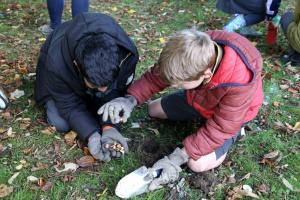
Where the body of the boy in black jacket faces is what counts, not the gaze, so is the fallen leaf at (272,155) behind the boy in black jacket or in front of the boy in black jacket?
in front

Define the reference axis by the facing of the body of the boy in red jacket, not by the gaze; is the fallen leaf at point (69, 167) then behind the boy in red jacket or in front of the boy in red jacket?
in front

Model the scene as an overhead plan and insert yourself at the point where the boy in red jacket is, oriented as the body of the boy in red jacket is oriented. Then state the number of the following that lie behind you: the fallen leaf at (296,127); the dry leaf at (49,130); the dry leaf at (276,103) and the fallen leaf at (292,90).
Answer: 3

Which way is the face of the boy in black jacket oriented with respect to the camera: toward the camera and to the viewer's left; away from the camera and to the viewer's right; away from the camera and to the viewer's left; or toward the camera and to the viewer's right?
toward the camera and to the viewer's right

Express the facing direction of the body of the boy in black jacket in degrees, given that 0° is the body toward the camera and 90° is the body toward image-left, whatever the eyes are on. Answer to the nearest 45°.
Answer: approximately 315°

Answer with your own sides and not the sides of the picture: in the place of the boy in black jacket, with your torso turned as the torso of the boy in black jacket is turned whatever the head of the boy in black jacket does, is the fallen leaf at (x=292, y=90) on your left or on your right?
on your left

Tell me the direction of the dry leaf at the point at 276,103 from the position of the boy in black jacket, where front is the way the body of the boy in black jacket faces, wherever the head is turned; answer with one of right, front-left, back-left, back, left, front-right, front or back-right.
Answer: front-left

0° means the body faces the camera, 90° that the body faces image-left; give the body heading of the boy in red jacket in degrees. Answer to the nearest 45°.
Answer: approximately 45°

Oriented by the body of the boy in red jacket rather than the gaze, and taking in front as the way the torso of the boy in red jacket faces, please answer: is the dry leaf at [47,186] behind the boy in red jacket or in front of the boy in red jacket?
in front
